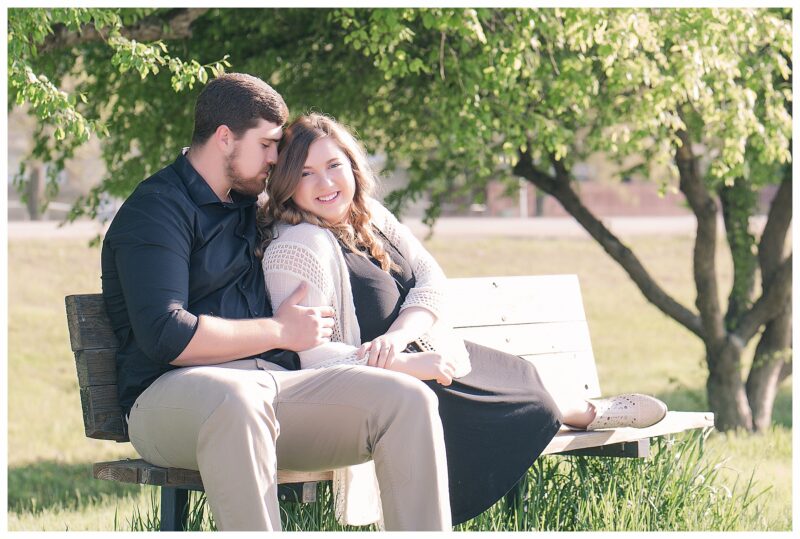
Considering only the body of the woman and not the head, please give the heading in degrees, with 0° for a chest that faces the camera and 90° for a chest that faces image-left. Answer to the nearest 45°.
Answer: approximately 315°

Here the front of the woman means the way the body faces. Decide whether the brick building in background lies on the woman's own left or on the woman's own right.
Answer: on the woman's own left

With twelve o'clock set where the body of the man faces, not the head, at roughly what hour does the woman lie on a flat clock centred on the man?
The woman is roughly at 9 o'clock from the man.

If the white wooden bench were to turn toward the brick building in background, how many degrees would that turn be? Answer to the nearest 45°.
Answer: approximately 135° to its left

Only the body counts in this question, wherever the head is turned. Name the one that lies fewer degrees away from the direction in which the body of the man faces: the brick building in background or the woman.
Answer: the woman

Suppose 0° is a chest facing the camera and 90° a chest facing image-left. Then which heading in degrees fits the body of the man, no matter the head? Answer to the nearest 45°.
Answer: approximately 315°

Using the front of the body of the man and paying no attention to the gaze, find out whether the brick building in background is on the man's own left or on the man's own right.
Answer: on the man's own left

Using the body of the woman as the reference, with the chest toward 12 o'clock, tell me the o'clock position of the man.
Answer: The man is roughly at 3 o'clock from the woman.
